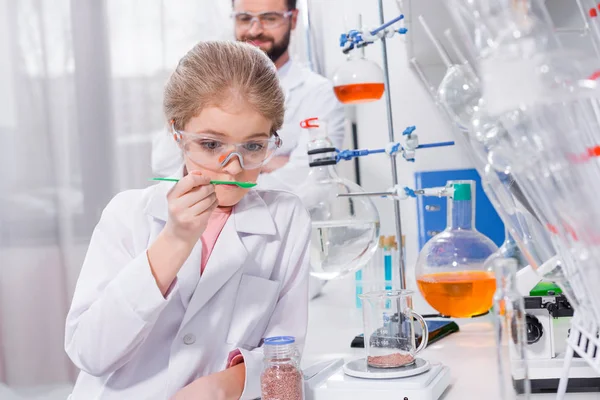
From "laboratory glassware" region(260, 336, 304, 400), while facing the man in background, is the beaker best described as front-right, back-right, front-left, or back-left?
front-right

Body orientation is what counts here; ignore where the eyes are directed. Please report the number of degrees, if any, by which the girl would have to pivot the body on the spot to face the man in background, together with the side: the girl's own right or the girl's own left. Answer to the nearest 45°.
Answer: approximately 180°

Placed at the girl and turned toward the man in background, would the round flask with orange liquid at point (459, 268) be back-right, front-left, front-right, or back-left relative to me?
front-right

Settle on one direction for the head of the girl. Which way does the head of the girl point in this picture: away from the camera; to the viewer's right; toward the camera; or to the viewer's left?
toward the camera

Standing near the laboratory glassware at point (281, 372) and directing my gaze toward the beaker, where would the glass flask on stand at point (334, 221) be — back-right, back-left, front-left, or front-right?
front-left

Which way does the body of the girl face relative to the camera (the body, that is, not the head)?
toward the camera

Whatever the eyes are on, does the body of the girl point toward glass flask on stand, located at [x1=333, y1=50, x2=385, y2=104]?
no
